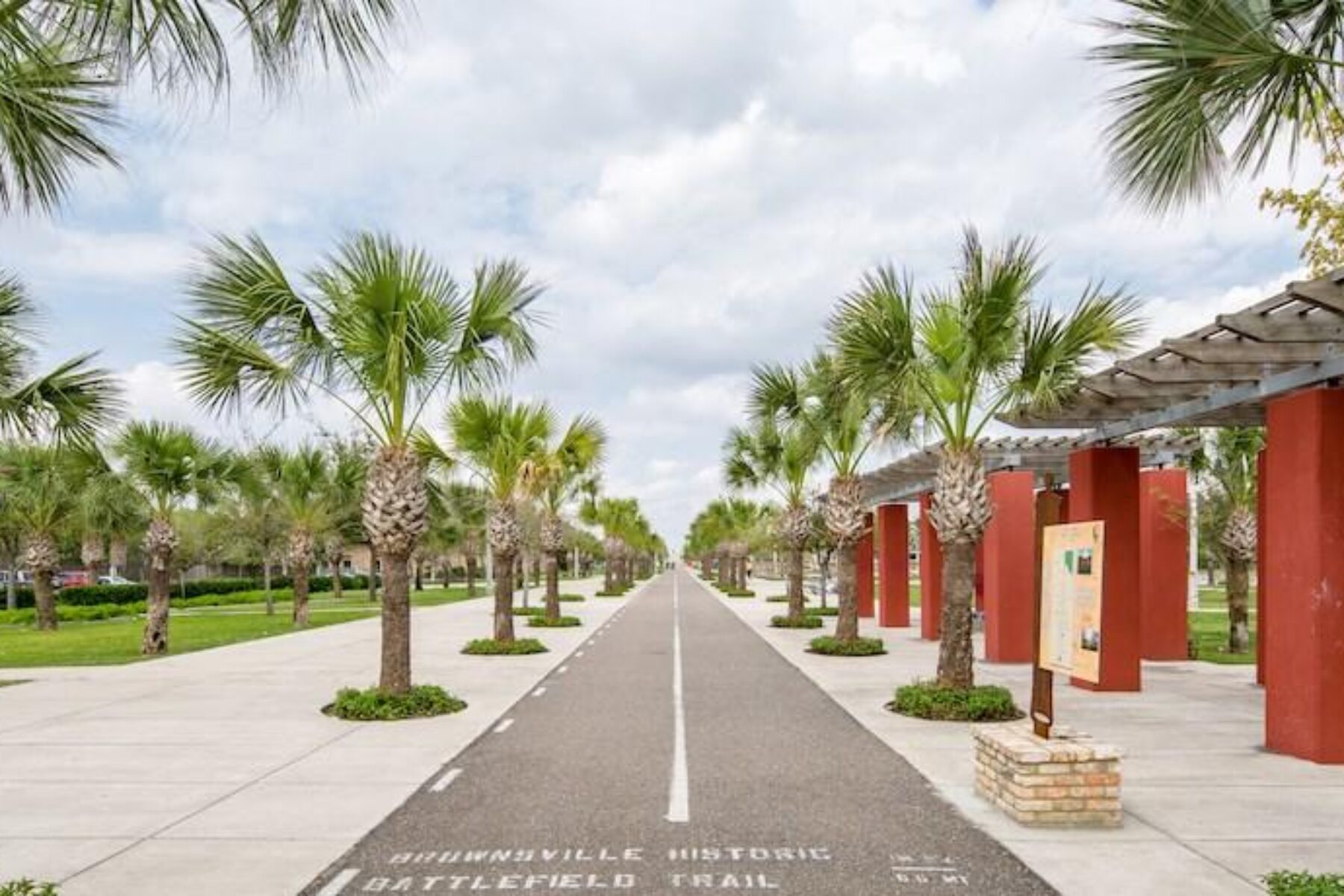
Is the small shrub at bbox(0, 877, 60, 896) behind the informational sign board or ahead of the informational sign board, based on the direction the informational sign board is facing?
ahead

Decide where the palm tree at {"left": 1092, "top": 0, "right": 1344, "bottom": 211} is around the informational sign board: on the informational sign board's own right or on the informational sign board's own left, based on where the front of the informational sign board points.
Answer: on the informational sign board's own left

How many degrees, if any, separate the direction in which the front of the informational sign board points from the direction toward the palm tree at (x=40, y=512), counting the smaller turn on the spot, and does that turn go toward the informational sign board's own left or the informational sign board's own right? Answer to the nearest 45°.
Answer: approximately 90° to the informational sign board's own right

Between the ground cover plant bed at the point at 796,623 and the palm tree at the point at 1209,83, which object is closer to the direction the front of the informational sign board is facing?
the palm tree

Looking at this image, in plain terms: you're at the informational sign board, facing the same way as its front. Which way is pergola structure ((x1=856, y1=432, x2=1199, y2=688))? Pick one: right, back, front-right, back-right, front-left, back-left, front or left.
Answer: back-right

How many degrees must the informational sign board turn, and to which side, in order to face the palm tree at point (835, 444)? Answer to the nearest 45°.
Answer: approximately 135° to its right

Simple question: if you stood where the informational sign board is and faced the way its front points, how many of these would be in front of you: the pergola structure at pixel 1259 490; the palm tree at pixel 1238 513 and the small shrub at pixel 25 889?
1

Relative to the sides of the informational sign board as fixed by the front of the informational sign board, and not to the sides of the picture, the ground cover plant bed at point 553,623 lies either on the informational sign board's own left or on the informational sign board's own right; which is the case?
on the informational sign board's own right

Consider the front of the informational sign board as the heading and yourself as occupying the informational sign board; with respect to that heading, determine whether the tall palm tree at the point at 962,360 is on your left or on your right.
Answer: on your right

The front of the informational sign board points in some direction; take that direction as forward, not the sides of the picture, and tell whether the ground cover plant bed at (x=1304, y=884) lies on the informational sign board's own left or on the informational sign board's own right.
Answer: on the informational sign board's own left

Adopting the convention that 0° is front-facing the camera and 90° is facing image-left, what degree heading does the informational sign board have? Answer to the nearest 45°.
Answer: approximately 45°
